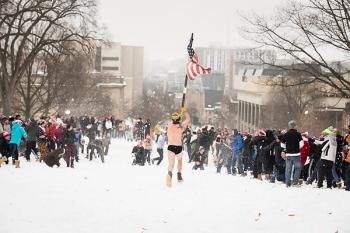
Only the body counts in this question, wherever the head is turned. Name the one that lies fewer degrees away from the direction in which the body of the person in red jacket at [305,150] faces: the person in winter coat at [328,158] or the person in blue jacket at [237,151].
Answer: the person in blue jacket

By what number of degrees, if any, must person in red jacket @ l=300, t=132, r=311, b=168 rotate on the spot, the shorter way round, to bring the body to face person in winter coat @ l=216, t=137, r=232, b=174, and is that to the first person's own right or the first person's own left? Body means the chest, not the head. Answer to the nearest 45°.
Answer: approximately 45° to the first person's own right

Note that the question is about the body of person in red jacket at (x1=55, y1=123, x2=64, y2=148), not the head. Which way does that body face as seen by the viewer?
to the viewer's right

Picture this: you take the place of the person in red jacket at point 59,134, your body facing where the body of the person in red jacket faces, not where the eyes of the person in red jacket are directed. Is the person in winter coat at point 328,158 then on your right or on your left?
on your right

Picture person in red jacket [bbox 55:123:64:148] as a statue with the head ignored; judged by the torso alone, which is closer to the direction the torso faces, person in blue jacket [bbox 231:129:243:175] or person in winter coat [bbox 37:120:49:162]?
the person in blue jacket

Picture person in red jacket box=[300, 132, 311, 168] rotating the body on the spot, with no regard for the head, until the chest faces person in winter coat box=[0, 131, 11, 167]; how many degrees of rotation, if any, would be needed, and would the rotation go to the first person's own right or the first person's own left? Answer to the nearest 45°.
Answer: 0° — they already face them

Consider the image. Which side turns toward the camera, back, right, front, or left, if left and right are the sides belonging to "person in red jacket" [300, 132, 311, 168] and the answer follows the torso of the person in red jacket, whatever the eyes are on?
left

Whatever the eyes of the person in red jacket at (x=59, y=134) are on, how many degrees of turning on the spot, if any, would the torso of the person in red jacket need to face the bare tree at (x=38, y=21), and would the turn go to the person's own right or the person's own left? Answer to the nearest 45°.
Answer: approximately 90° to the person's own left

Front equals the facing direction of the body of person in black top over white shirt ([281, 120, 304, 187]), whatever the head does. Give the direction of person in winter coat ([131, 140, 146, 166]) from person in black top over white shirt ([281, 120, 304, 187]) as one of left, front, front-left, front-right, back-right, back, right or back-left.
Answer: front-left

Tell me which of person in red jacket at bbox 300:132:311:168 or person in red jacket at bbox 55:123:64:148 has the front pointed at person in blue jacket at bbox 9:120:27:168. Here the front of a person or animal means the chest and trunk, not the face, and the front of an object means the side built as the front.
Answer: person in red jacket at bbox 300:132:311:168

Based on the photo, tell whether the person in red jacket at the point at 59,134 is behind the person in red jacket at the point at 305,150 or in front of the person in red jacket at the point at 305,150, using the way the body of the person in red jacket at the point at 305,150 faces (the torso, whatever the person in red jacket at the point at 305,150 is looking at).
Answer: in front

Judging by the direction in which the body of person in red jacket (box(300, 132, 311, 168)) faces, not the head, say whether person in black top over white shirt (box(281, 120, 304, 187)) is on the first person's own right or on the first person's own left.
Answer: on the first person's own left

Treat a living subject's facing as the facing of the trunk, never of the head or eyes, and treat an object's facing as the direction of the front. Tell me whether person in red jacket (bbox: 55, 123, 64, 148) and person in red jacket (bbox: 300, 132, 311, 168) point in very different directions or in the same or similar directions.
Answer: very different directions

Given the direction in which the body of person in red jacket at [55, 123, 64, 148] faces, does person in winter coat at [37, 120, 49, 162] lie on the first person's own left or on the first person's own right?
on the first person's own right
